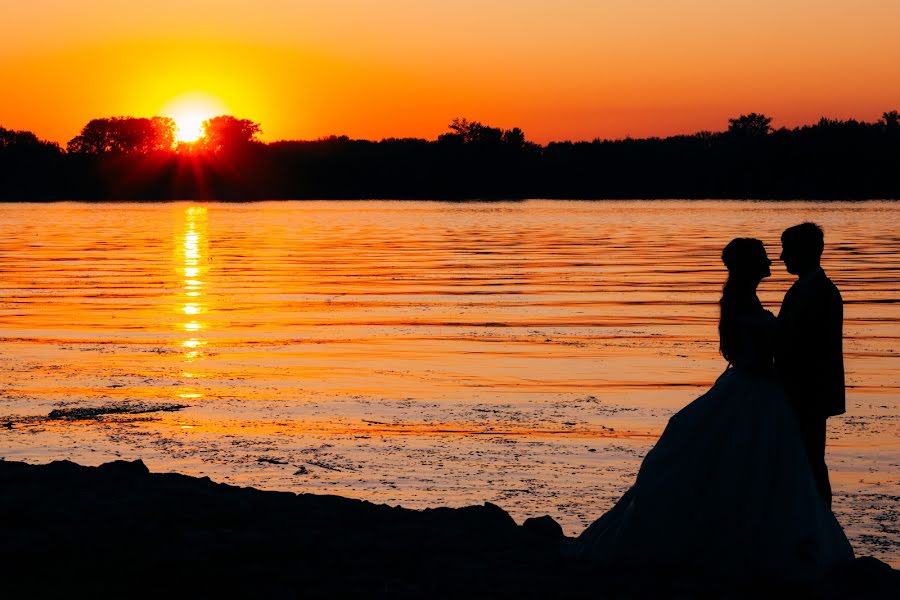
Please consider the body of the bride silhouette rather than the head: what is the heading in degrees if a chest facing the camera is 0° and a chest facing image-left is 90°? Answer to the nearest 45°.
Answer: approximately 270°

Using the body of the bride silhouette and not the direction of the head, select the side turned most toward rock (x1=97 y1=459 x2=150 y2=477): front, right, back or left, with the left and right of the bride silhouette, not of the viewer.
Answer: back

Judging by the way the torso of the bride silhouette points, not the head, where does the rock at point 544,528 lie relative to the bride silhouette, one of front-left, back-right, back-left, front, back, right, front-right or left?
back-left

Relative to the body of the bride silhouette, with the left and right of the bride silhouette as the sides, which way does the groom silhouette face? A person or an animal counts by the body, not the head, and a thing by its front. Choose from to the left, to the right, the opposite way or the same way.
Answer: the opposite way

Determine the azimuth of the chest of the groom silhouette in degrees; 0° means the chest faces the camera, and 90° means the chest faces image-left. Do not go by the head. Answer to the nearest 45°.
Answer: approximately 90°

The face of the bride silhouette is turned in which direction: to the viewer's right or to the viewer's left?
to the viewer's right

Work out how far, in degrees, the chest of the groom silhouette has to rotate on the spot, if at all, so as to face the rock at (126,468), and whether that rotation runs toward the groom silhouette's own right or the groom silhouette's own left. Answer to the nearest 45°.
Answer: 0° — they already face it
